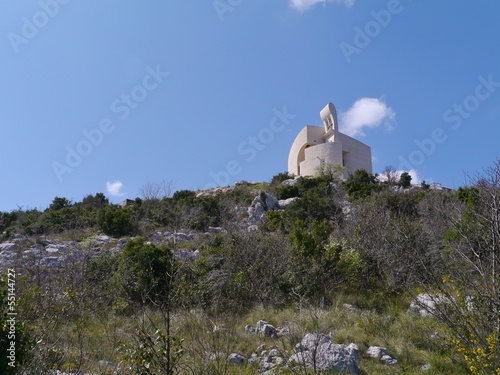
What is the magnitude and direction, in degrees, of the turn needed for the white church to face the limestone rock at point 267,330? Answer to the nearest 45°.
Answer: approximately 45° to its left

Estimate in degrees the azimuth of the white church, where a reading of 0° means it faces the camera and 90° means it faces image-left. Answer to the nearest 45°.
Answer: approximately 45°

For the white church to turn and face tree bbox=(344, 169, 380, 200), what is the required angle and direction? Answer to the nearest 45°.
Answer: approximately 45° to its left

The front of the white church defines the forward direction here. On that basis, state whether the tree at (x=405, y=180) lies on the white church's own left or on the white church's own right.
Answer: on the white church's own left

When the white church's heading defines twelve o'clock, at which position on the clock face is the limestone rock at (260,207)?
The limestone rock is roughly at 11 o'clock from the white church.

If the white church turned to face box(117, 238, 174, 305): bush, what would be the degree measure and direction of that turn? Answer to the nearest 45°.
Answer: approximately 45° to its left

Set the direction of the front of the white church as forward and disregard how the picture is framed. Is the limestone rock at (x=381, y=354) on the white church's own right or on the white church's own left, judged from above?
on the white church's own left

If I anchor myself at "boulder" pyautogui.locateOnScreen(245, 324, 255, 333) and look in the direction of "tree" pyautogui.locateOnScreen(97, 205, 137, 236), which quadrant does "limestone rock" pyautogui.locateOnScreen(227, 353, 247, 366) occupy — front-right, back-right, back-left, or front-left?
back-left
